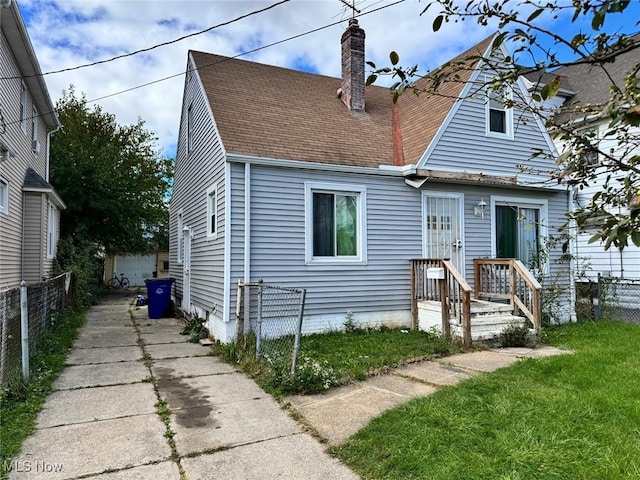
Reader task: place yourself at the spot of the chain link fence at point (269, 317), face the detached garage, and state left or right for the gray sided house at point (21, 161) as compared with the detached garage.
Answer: left

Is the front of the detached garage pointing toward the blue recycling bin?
yes

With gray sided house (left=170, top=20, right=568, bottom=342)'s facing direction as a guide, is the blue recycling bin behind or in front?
behind

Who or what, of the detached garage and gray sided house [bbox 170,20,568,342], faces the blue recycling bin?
the detached garage

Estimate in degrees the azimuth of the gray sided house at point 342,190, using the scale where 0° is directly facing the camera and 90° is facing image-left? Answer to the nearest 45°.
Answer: approximately 315°

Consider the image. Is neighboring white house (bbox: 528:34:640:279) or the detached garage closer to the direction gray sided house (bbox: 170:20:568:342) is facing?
the neighboring white house

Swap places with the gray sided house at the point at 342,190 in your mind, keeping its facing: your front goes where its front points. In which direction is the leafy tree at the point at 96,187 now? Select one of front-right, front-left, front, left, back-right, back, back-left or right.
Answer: back

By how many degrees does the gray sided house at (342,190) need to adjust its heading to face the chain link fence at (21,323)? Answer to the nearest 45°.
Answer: approximately 90° to its right

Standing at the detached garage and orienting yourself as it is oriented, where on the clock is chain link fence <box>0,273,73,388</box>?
The chain link fence is roughly at 12 o'clock from the detached garage.

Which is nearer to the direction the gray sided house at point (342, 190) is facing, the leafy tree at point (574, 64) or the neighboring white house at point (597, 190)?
the leafy tree

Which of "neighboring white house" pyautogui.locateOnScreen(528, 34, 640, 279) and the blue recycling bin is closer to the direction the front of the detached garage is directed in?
the blue recycling bin
